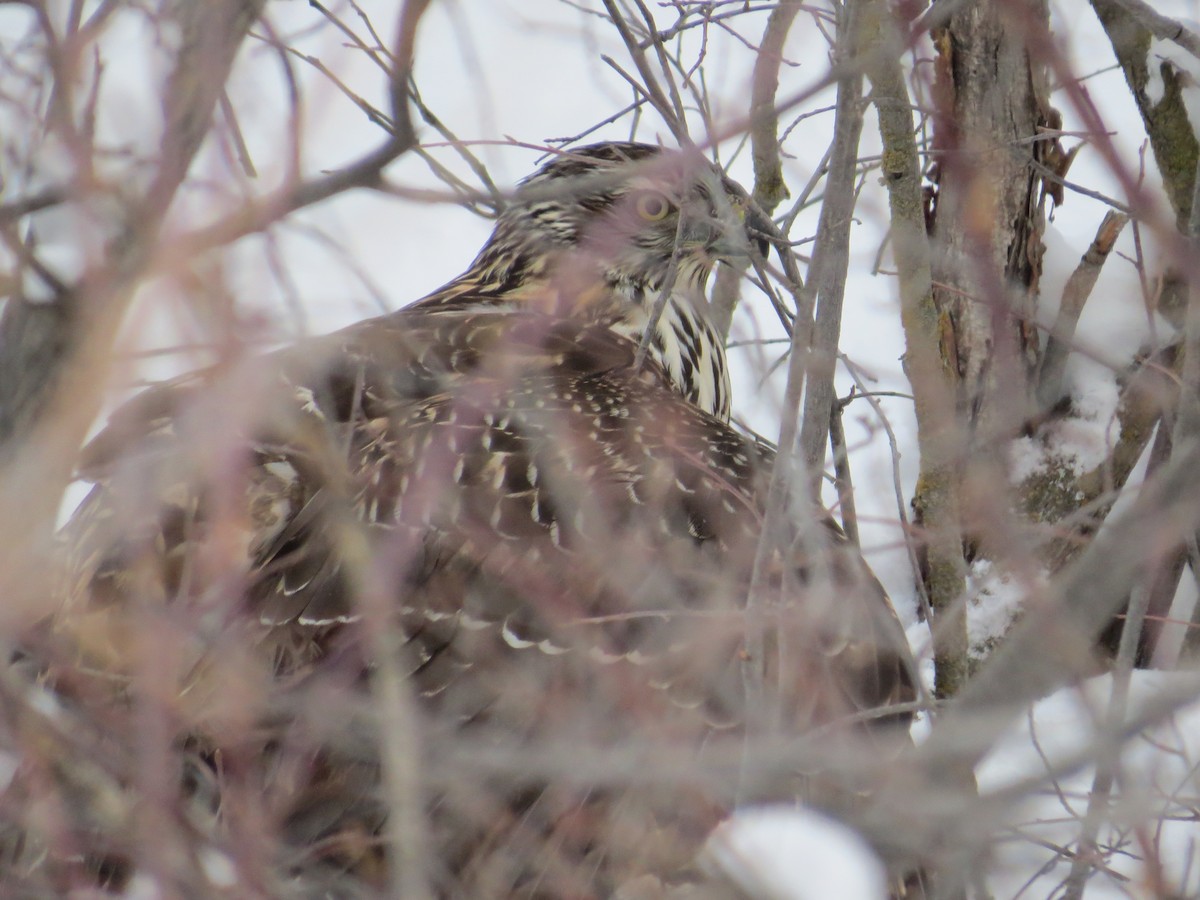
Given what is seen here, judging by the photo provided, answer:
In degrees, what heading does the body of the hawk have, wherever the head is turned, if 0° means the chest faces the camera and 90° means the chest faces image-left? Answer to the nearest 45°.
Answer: approximately 270°
